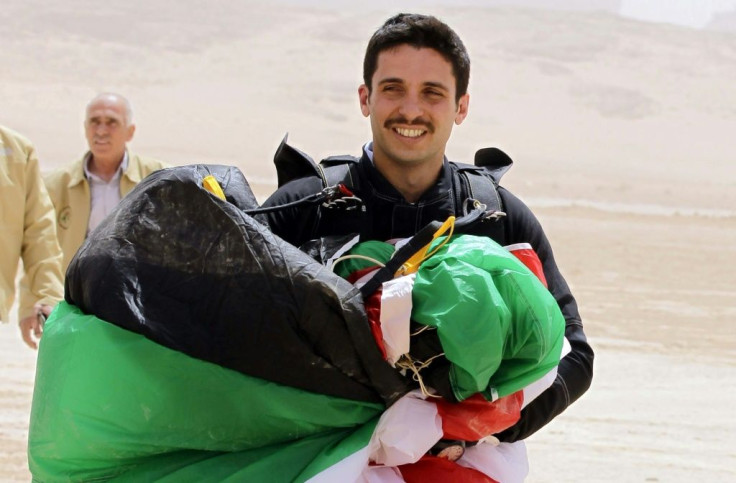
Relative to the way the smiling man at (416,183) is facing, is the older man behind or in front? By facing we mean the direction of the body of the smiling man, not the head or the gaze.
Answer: behind

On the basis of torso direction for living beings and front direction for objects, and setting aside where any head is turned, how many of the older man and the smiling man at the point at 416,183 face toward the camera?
2

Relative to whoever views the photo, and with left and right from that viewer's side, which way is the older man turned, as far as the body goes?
facing the viewer

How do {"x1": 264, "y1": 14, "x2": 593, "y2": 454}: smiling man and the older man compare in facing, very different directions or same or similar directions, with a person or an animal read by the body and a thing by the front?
same or similar directions

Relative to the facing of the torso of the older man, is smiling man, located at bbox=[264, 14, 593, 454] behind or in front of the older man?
in front

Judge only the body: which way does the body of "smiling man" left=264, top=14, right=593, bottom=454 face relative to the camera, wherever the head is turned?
toward the camera
